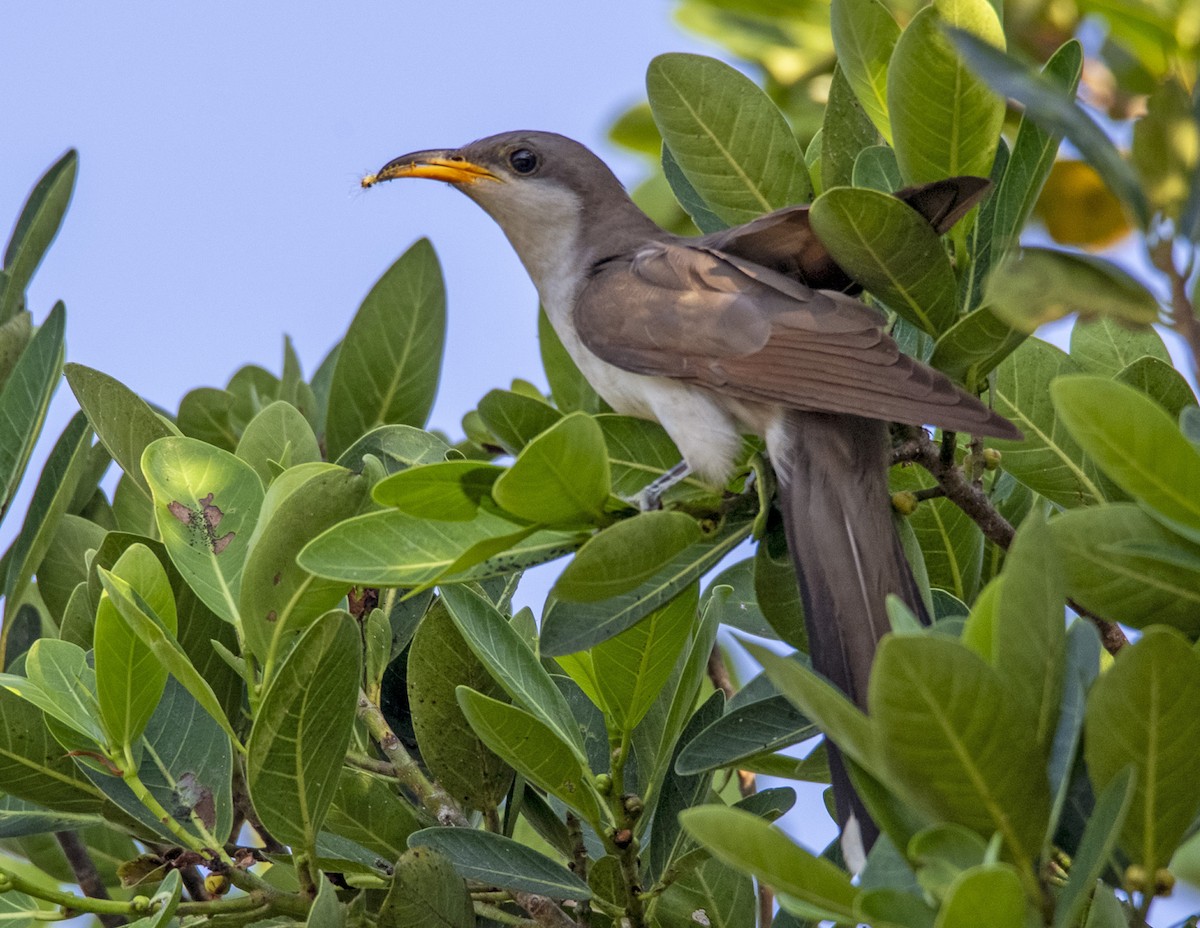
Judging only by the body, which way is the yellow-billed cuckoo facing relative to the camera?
to the viewer's left
